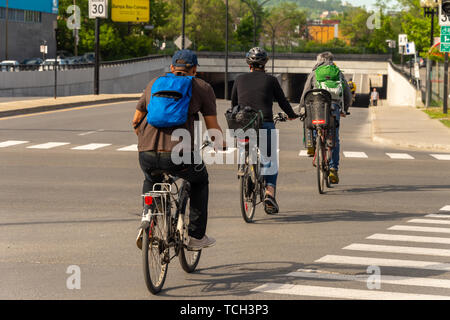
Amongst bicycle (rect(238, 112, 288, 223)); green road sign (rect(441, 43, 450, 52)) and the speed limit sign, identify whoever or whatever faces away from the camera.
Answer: the bicycle

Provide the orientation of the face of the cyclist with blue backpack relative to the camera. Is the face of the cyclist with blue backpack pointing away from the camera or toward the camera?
away from the camera

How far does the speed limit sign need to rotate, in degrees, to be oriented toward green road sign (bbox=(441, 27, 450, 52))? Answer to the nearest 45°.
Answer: approximately 45° to its left

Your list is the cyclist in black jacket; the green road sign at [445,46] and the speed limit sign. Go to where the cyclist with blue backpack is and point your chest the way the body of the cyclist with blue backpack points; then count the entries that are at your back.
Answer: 0

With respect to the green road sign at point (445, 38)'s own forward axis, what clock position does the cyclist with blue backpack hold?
The cyclist with blue backpack is roughly at 12 o'clock from the green road sign.

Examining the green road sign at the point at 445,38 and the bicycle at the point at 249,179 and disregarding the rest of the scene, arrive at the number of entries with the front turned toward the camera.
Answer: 1

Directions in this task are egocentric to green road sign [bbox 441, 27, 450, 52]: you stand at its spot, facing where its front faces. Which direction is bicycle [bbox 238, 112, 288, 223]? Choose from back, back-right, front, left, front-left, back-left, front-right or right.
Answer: front

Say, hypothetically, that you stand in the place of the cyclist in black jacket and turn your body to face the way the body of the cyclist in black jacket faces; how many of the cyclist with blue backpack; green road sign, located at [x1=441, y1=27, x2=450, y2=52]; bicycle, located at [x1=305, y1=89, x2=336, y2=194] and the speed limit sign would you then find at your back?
1

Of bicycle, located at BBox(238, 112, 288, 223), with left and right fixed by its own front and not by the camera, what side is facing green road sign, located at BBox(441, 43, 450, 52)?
front

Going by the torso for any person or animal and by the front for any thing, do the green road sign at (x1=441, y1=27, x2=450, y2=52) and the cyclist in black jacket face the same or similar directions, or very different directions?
very different directions

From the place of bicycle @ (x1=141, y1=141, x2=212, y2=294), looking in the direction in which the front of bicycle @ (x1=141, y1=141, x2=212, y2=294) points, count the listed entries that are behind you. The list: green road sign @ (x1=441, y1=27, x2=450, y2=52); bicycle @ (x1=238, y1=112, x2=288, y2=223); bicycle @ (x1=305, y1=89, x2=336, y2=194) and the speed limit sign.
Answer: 0

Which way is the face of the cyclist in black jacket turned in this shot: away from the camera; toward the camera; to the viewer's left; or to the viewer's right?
away from the camera

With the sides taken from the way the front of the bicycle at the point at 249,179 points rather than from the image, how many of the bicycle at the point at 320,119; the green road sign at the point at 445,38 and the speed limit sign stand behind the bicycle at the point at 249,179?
0

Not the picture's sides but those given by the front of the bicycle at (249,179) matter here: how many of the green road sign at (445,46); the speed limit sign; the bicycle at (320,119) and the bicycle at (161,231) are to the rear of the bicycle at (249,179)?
1

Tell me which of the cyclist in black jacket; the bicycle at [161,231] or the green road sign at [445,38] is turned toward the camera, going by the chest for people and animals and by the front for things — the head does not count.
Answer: the green road sign

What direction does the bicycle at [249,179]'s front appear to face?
away from the camera

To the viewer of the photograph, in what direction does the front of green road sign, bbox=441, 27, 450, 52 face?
facing the viewer

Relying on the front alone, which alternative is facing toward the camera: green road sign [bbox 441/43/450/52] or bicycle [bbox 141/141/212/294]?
the green road sign

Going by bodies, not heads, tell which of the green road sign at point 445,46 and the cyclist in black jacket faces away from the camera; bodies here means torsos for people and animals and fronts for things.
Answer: the cyclist in black jacket

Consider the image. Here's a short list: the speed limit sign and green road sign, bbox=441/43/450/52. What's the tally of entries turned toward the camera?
2

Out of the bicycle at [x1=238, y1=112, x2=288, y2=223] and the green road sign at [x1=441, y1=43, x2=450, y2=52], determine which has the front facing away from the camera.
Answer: the bicycle
